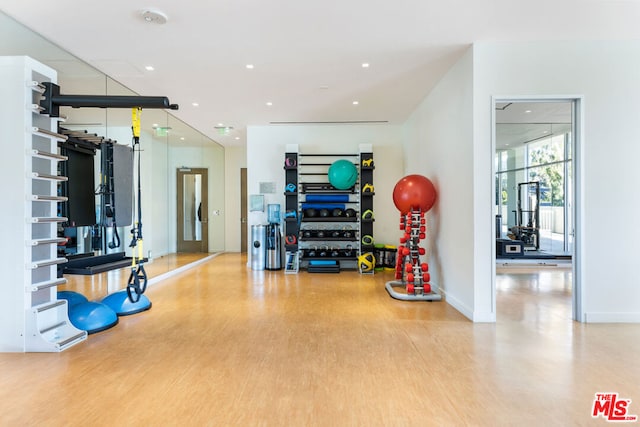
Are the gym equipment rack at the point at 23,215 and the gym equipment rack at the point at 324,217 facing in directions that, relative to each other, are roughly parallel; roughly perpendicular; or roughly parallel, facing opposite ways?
roughly perpendicular

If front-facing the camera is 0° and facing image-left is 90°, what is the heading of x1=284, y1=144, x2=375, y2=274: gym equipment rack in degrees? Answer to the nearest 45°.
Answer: approximately 0°

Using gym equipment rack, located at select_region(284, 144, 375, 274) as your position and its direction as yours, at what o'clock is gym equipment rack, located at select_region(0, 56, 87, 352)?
gym equipment rack, located at select_region(0, 56, 87, 352) is roughly at 1 o'clock from gym equipment rack, located at select_region(284, 144, 375, 274).

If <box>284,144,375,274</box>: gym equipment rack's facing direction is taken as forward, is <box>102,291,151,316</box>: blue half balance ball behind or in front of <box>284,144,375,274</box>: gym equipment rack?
in front

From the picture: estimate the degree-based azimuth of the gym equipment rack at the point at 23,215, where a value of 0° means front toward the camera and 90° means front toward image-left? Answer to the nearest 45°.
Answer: approximately 315°

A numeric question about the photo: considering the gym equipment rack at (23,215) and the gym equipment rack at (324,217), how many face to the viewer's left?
0

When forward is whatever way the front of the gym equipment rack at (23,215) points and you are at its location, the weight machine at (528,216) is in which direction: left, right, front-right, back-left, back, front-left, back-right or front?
front-left

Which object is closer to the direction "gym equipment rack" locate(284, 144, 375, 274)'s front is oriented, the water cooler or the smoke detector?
the smoke detector

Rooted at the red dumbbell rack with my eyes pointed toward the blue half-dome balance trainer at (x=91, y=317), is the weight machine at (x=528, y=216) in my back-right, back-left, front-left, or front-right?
back-right

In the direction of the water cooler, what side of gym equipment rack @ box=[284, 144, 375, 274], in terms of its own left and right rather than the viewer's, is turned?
right
